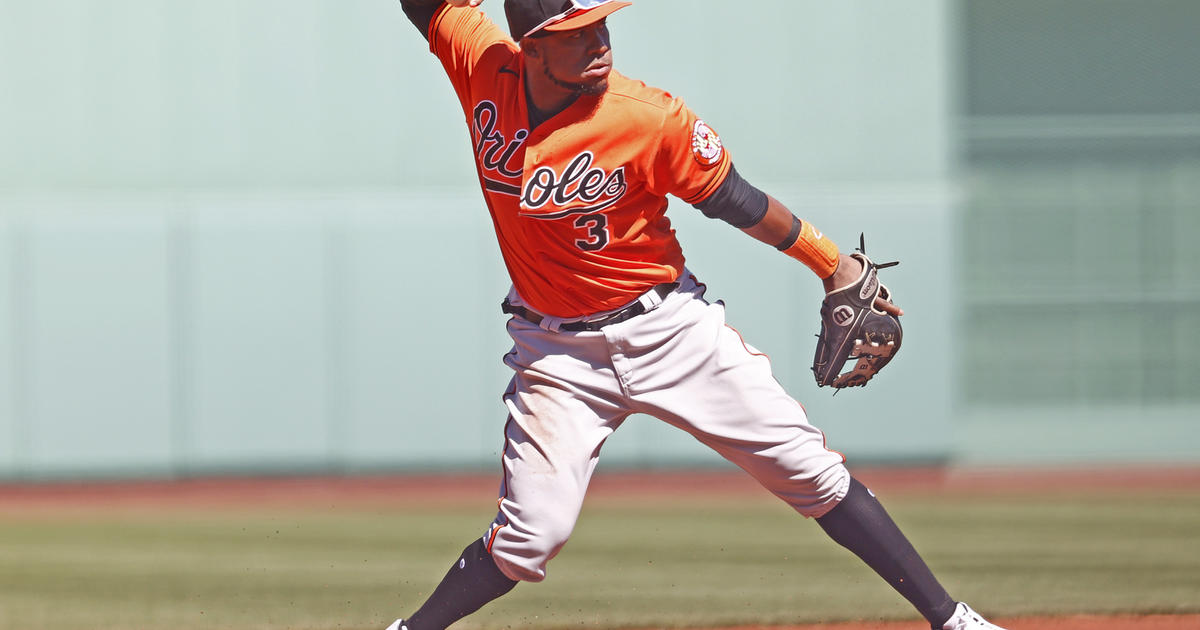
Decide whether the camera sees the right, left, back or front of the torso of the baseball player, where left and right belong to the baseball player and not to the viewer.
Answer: front
